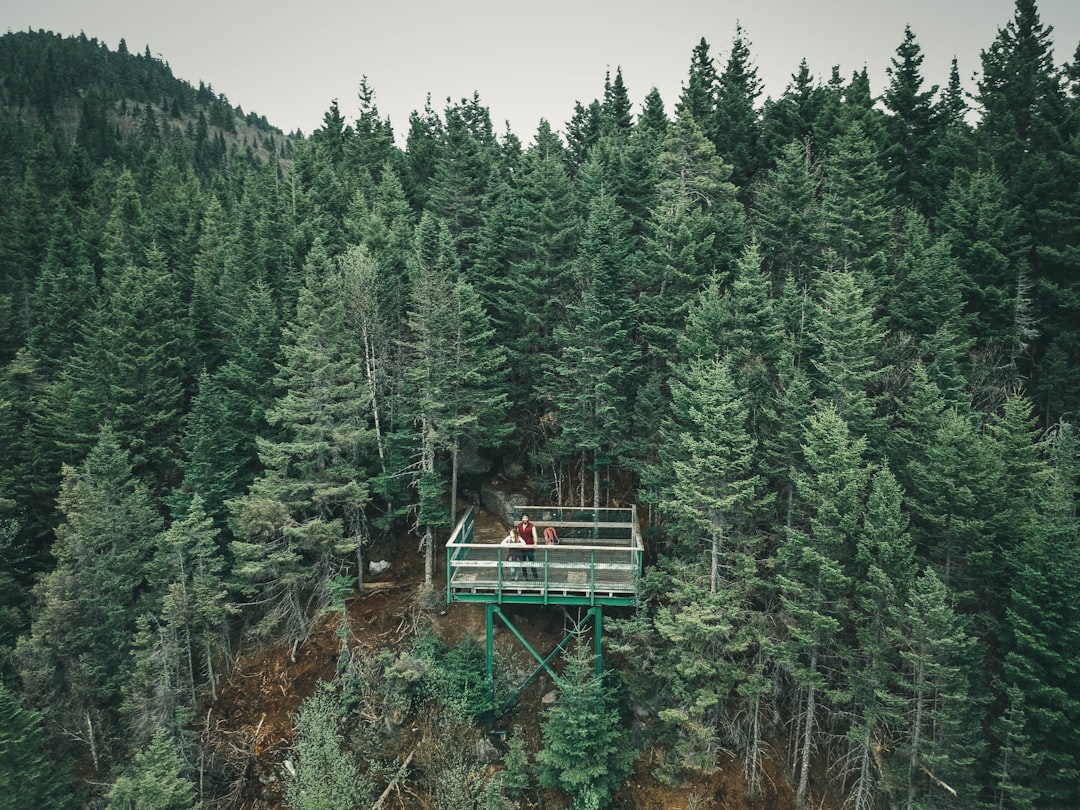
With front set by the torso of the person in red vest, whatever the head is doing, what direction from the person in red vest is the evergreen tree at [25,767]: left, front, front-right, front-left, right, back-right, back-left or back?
right

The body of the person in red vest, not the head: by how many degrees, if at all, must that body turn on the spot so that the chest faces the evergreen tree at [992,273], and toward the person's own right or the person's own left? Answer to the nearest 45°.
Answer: approximately 90° to the person's own left

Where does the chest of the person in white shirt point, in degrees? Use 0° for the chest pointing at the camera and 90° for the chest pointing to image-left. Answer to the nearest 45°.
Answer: approximately 0°

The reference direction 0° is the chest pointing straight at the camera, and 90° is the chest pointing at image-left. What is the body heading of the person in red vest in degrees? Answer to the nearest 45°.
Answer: approximately 0°

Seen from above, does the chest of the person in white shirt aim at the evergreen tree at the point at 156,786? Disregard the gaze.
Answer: no

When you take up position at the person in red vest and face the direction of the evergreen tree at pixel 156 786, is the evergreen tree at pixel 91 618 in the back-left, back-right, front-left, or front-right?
front-right

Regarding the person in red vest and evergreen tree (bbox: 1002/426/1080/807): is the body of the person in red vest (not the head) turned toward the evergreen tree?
no

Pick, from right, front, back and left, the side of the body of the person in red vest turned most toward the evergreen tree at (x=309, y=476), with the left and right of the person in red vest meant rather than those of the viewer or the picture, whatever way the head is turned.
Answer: right

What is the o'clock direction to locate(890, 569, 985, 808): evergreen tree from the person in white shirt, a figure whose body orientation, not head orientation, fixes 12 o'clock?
The evergreen tree is roughly at 10 o'clock from the person in white shirt.

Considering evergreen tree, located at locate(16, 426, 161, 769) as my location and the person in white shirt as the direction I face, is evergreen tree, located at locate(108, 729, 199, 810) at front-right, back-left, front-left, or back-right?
front-right

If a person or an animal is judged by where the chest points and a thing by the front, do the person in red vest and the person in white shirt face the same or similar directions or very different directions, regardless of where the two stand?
same or similar directions

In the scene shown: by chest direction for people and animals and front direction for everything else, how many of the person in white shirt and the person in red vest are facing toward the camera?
2

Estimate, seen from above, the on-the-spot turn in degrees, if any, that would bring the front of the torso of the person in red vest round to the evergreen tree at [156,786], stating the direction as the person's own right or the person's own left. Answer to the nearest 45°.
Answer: approximately 90° to the person's own right
